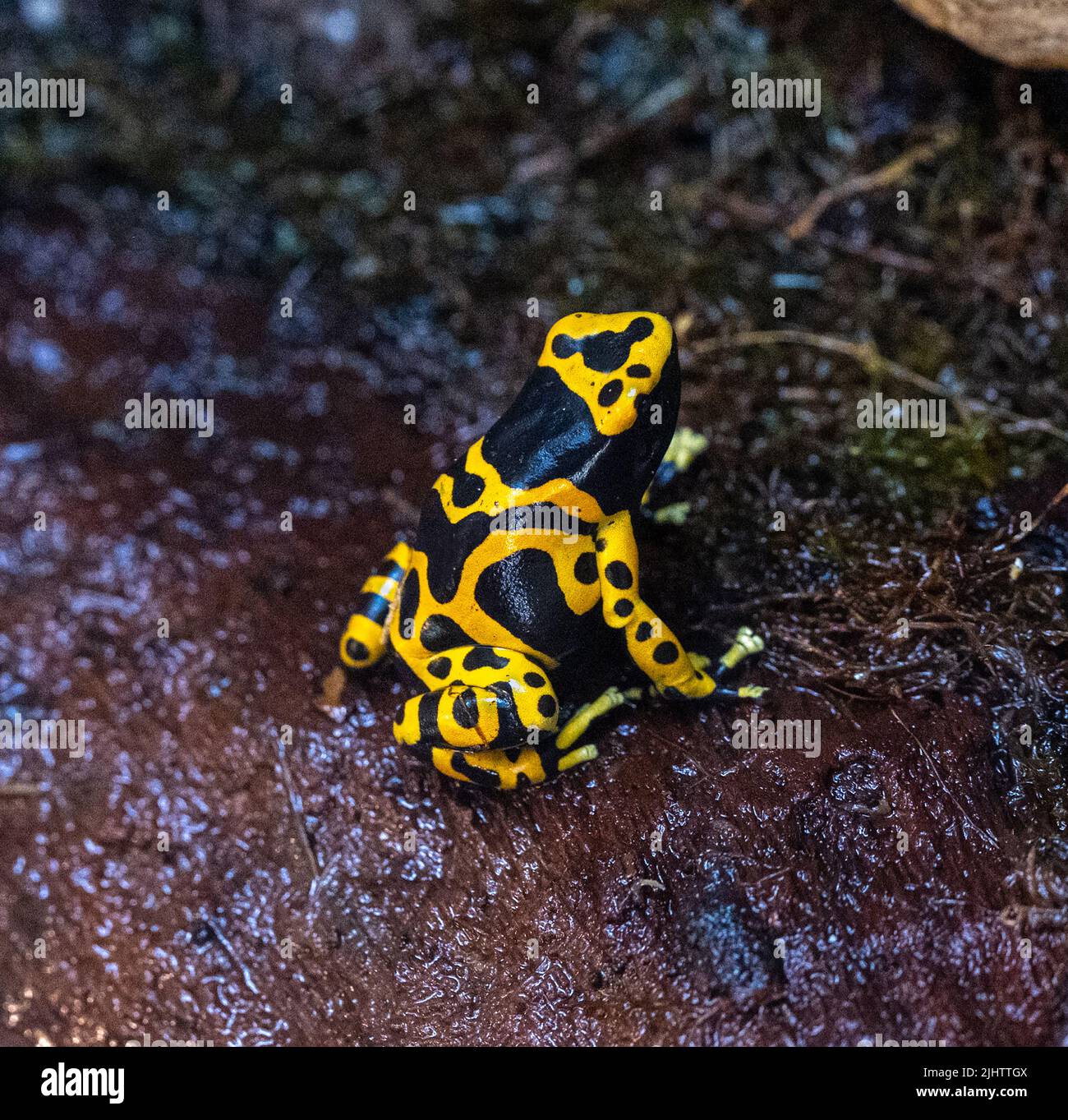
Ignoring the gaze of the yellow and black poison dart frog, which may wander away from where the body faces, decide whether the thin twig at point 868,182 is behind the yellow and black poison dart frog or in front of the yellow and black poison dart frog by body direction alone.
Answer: in front

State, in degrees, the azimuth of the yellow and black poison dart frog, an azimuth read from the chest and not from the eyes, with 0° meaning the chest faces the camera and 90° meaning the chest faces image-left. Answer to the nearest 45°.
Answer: approximately 225°

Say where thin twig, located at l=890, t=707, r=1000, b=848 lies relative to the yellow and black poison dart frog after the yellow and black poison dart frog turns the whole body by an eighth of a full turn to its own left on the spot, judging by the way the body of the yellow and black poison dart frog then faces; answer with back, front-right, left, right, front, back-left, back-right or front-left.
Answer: right
